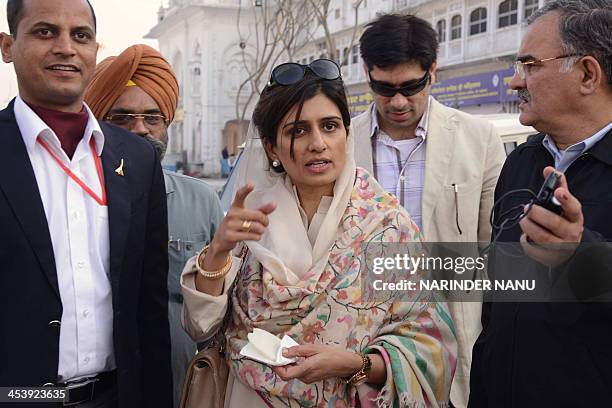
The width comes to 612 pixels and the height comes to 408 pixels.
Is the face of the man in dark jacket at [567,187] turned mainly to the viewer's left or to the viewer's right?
to the viewer's left

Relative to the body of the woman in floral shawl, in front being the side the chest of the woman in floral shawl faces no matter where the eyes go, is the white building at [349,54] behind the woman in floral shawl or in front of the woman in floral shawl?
behind

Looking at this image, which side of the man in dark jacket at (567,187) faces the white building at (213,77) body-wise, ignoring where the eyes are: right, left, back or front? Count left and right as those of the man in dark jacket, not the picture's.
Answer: right

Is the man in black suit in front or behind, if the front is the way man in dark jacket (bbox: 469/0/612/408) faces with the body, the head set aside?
in front

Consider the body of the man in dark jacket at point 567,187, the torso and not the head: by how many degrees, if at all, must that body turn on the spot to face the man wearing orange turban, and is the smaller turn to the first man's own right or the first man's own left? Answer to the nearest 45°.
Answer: approximately 45° to the first man's own right

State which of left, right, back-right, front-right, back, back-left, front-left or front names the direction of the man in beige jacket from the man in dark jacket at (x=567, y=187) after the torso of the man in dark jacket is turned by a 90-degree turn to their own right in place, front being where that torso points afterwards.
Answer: front

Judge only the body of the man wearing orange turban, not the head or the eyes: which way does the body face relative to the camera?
toward the camera

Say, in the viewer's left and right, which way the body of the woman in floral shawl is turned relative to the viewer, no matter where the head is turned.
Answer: facing the viewer

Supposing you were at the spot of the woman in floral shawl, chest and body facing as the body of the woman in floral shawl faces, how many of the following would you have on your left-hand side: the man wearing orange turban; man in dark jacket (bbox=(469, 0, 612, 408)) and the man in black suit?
1

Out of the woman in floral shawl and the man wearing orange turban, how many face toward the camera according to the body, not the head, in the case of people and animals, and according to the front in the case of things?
2

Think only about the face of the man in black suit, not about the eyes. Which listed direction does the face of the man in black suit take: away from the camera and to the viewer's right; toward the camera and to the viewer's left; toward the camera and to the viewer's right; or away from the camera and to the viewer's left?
toward the camera and to the viewer's right

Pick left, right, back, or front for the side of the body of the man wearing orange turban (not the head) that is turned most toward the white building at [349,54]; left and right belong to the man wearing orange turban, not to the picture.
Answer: back
